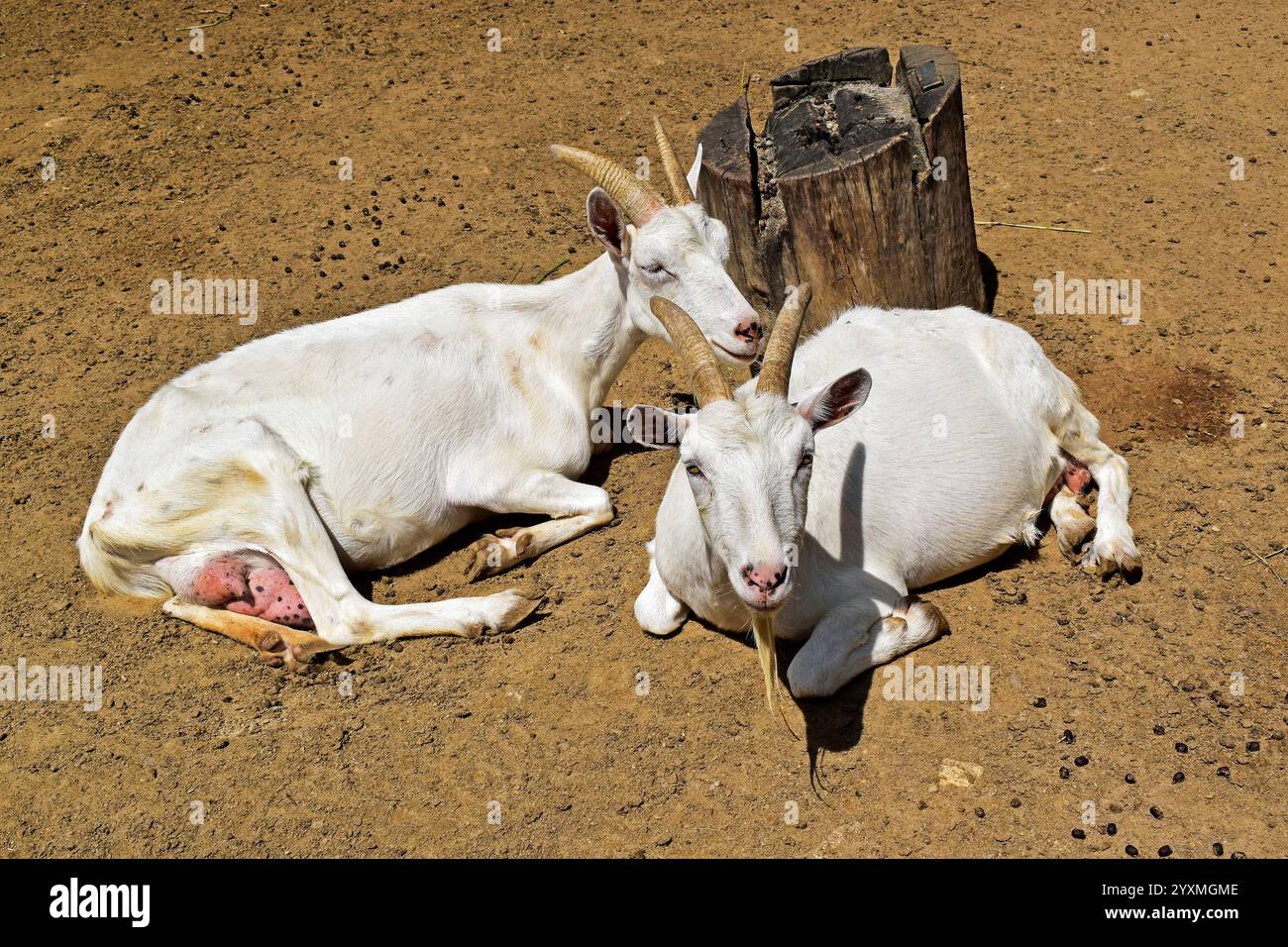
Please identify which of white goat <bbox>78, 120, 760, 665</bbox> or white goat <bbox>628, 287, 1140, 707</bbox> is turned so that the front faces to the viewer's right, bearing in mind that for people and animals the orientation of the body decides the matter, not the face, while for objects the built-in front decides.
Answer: white goat <bbox>78, 120, 760, 665</bbox>

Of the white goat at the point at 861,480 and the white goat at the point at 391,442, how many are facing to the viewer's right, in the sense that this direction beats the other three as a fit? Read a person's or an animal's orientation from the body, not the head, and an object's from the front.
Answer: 1

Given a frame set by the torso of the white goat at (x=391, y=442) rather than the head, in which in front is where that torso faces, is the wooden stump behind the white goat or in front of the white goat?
in front

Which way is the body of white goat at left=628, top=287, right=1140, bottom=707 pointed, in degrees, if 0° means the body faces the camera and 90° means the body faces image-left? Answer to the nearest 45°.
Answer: approximately 45°

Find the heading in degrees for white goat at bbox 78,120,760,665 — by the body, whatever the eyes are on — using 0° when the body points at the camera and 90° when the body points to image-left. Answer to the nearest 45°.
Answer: approximately 270°
